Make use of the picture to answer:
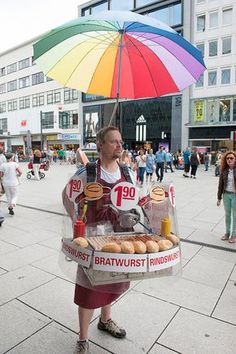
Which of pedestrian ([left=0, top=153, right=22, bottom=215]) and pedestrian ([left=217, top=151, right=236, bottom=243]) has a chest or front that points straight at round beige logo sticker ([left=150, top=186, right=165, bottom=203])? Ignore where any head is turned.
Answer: pedestrian ([left=217, top=151, right=236, bottom=243])

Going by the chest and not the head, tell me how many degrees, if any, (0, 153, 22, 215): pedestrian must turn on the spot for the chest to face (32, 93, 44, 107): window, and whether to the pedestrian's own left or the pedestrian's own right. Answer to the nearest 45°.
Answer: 0° — they already face it

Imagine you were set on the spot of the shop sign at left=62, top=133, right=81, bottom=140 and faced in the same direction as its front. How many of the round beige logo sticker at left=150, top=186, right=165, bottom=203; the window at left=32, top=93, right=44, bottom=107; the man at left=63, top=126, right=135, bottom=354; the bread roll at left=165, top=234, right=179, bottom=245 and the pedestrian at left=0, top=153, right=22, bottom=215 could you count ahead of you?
4

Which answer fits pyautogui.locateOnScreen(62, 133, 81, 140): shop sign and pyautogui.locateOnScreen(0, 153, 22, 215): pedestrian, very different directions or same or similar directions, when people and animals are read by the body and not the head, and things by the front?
very different directions

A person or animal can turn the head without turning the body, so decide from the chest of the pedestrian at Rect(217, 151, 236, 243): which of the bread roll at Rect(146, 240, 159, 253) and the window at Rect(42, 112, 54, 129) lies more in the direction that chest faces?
the bread roll

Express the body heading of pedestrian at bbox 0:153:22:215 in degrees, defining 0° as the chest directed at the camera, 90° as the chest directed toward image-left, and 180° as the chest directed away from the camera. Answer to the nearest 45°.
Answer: approximately 180°

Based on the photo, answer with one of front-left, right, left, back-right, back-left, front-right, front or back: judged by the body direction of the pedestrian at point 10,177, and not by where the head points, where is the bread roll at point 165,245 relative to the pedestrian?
back

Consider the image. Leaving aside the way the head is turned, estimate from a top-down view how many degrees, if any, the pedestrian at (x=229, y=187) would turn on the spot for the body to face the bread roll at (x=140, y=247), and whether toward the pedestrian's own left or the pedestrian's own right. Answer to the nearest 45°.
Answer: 0° — they already face it

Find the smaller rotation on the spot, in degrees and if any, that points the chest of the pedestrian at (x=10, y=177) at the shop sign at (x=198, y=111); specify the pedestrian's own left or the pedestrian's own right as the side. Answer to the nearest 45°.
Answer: approximately 45° to the pedestrian's own right
